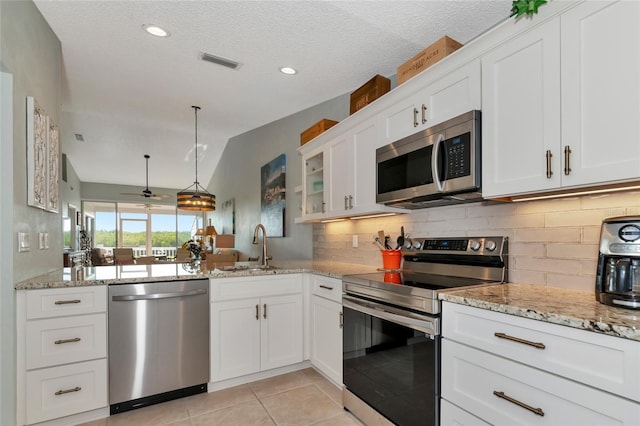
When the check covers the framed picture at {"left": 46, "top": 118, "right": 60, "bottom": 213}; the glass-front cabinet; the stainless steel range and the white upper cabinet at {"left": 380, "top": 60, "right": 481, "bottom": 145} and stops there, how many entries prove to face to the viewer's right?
1

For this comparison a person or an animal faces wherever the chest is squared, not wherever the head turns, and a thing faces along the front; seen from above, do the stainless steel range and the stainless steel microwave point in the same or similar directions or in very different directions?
same or similar directions

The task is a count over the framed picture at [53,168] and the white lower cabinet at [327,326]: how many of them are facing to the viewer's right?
1

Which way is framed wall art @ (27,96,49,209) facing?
to the viewer's right

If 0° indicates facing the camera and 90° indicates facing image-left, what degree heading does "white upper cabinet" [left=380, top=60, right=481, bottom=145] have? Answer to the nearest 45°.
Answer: approximately 45°

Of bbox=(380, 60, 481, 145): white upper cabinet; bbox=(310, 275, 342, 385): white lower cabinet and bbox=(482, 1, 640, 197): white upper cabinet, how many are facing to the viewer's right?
0

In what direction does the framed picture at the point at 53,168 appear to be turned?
to the viewer's right

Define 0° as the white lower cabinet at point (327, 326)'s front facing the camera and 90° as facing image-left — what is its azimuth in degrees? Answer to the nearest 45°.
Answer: approximately 45°

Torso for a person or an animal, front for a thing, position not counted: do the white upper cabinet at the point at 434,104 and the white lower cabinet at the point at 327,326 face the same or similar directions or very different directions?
same or similar directions
